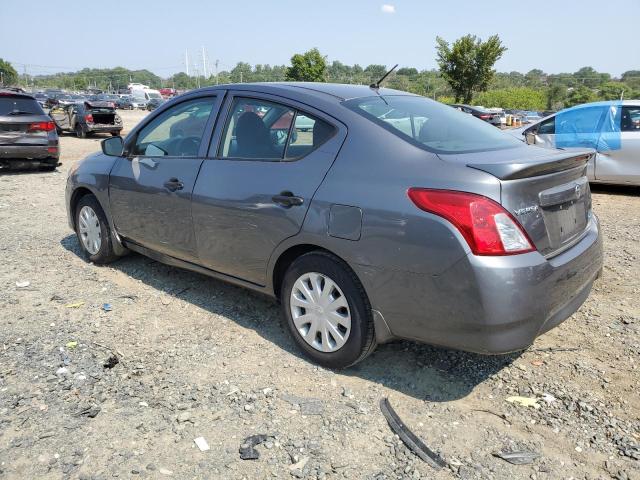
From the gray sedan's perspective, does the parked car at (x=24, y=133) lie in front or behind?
in front

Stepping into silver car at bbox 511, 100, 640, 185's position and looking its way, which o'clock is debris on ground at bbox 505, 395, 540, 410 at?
The debris on ground is roughly at 9 o'clock from the silver car.

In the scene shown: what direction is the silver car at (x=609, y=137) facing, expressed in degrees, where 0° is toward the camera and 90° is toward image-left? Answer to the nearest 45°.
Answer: approximately 90°

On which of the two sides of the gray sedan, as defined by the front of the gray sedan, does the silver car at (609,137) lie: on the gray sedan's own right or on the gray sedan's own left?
on the gray sedan's own right

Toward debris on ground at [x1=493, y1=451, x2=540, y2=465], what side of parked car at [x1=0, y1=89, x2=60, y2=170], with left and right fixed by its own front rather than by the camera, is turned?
back

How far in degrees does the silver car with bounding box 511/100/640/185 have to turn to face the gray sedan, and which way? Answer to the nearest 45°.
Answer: approximately 90° to its left

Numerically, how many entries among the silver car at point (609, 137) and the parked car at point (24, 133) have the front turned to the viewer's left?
1

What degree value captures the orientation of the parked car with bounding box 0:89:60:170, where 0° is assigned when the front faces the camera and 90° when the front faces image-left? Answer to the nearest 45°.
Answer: approximately 180°

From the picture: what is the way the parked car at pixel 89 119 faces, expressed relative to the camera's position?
facing away from the viewer and to the left of the viewer
